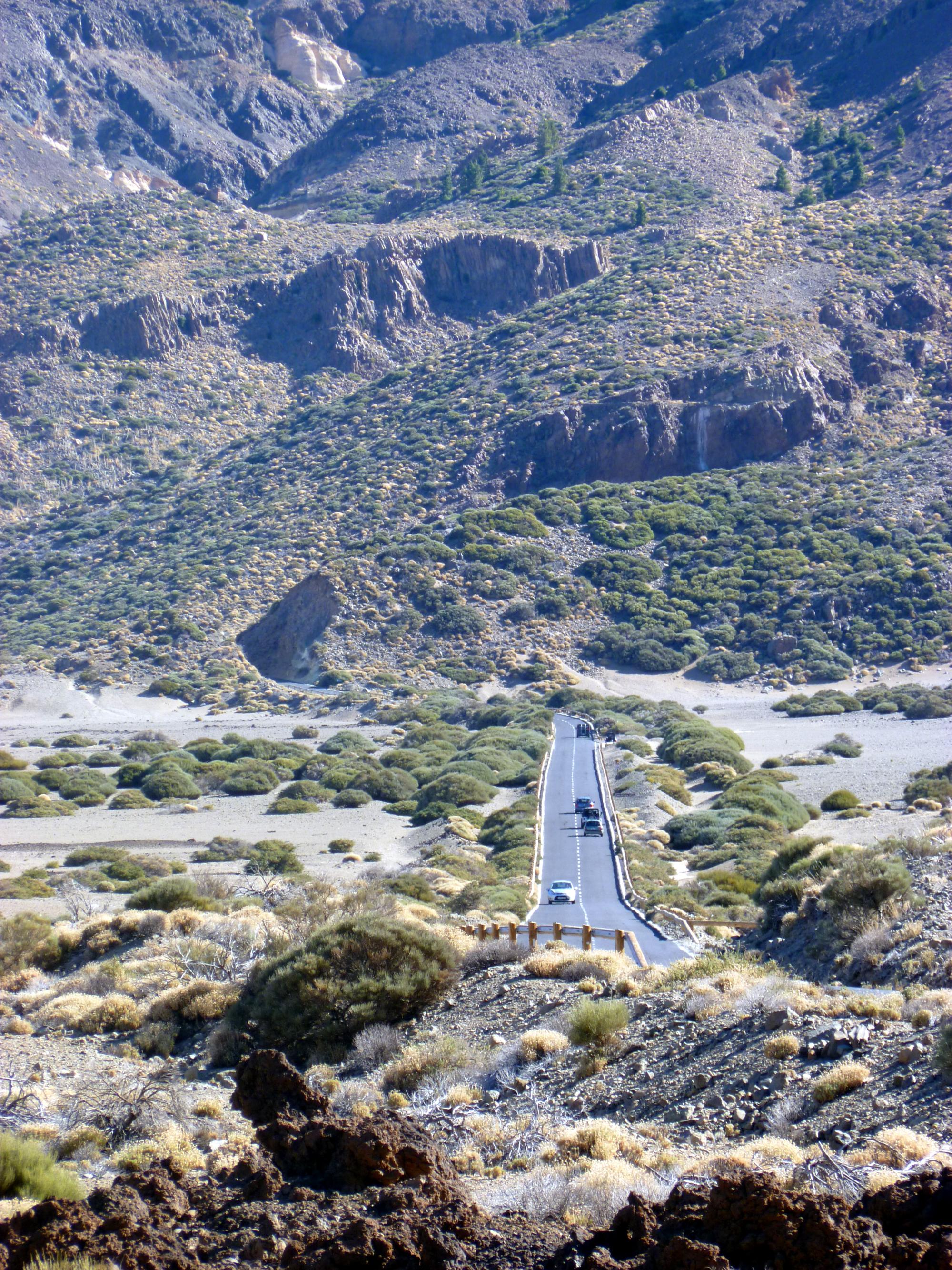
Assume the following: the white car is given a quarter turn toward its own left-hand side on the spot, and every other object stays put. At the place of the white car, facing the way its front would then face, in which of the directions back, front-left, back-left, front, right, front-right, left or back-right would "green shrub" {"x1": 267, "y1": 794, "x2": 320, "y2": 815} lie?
back-left

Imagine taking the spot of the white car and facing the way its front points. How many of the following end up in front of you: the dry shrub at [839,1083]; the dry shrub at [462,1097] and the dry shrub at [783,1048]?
3

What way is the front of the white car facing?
toward the camera

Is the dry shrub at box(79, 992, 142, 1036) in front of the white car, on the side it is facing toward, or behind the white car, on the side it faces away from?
in front

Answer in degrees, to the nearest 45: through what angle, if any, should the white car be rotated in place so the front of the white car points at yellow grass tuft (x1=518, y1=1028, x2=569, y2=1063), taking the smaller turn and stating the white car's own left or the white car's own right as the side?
0° — it already faces it

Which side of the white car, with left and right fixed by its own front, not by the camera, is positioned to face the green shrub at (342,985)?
front

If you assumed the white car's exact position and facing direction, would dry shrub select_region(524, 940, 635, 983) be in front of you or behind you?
in front

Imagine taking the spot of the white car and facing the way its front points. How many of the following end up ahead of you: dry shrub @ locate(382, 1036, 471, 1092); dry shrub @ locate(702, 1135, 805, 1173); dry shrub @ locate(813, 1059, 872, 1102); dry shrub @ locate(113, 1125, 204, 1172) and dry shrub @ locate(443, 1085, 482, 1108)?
5

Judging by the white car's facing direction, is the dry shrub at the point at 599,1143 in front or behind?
in front

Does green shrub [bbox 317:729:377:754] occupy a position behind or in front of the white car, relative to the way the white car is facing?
behind

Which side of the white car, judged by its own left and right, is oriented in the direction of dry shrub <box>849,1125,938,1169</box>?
front

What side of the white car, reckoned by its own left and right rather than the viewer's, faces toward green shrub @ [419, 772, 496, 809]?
back

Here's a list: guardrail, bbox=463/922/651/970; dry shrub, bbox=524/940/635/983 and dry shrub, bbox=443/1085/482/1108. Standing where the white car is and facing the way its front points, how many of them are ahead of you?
3

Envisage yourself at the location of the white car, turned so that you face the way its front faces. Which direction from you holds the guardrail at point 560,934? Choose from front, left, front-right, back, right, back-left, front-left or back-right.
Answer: front

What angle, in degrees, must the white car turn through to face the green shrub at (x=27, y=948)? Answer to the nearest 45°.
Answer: approximately 45° to its right

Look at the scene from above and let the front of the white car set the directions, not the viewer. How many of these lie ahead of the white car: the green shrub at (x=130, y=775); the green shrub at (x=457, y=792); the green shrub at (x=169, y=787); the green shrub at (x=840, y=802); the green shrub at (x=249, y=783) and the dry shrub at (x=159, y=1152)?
1
